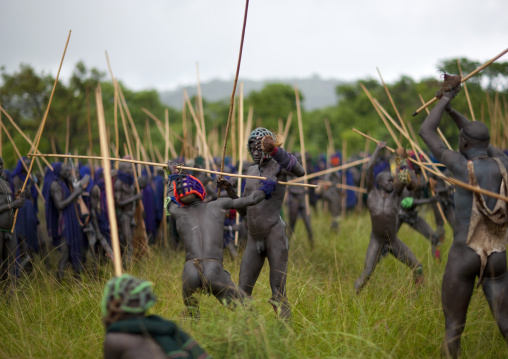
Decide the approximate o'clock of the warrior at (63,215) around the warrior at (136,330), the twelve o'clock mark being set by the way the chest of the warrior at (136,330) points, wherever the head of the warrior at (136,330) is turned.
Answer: the warrior at (63,215) is roughly at 10 o'clock from the warrior at (136,330).

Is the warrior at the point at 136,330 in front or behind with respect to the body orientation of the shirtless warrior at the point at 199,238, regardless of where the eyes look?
behind

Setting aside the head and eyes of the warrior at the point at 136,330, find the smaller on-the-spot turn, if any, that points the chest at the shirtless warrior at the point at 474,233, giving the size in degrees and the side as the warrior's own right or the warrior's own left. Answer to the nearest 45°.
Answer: approximately 45° to the warrior's own right
